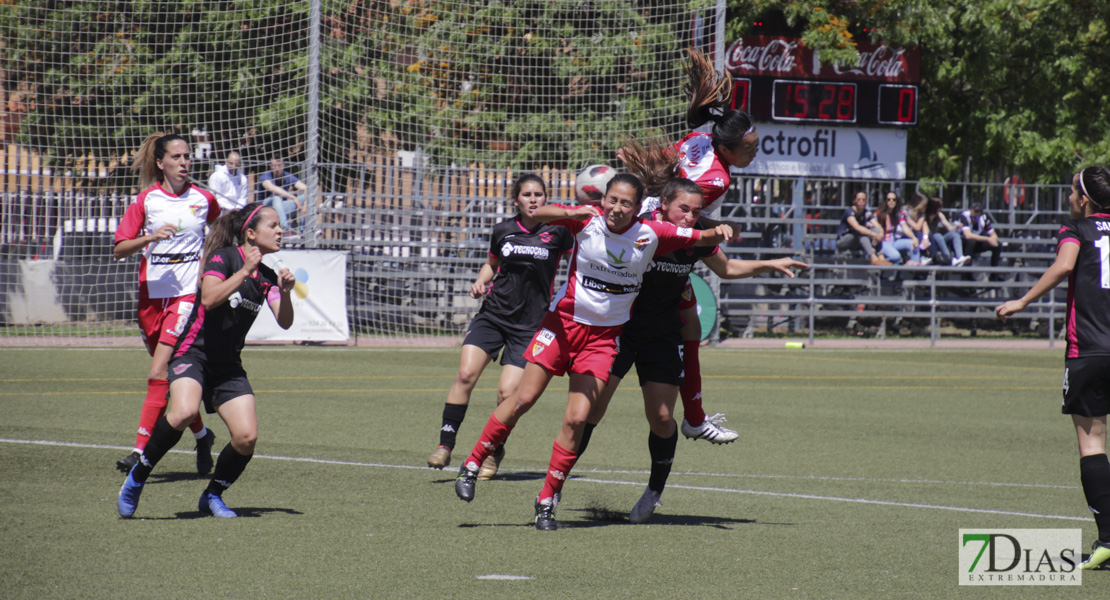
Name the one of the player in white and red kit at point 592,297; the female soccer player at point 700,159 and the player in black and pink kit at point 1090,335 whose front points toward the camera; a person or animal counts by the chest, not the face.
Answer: the player in white and red kit

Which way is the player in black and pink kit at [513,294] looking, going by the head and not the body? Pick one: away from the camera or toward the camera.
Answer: toward the camera

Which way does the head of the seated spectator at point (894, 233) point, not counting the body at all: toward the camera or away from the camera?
toward the camera

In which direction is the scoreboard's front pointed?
toward the camera

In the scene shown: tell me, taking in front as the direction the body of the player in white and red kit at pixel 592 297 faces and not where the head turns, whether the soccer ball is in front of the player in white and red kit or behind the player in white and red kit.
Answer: behind

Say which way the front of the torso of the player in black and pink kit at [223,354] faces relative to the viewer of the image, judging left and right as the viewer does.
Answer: facing the viewer and to the right of the viewer

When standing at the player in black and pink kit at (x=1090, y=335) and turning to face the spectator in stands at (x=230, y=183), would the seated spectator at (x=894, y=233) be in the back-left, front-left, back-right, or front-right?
front-right

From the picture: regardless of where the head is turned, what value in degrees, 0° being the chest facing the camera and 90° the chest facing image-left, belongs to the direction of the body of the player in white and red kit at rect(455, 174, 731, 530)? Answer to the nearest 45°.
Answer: approximately 0°

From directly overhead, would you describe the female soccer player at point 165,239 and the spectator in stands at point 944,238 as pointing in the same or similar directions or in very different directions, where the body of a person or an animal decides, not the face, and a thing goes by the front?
same or similar directions

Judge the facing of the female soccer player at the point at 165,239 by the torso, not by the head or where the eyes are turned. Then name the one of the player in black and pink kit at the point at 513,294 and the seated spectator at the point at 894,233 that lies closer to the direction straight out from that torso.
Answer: the player in black and pink kit

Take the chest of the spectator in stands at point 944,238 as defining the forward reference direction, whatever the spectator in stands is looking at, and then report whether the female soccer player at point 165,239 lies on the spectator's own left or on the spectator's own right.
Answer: on the spectator's own right

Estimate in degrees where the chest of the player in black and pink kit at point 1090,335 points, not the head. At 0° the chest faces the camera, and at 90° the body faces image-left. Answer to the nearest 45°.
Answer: approximately 135°

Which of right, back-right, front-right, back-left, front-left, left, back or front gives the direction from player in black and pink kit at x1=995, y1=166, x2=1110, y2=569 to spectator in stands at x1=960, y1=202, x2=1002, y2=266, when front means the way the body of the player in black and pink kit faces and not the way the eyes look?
front-right
